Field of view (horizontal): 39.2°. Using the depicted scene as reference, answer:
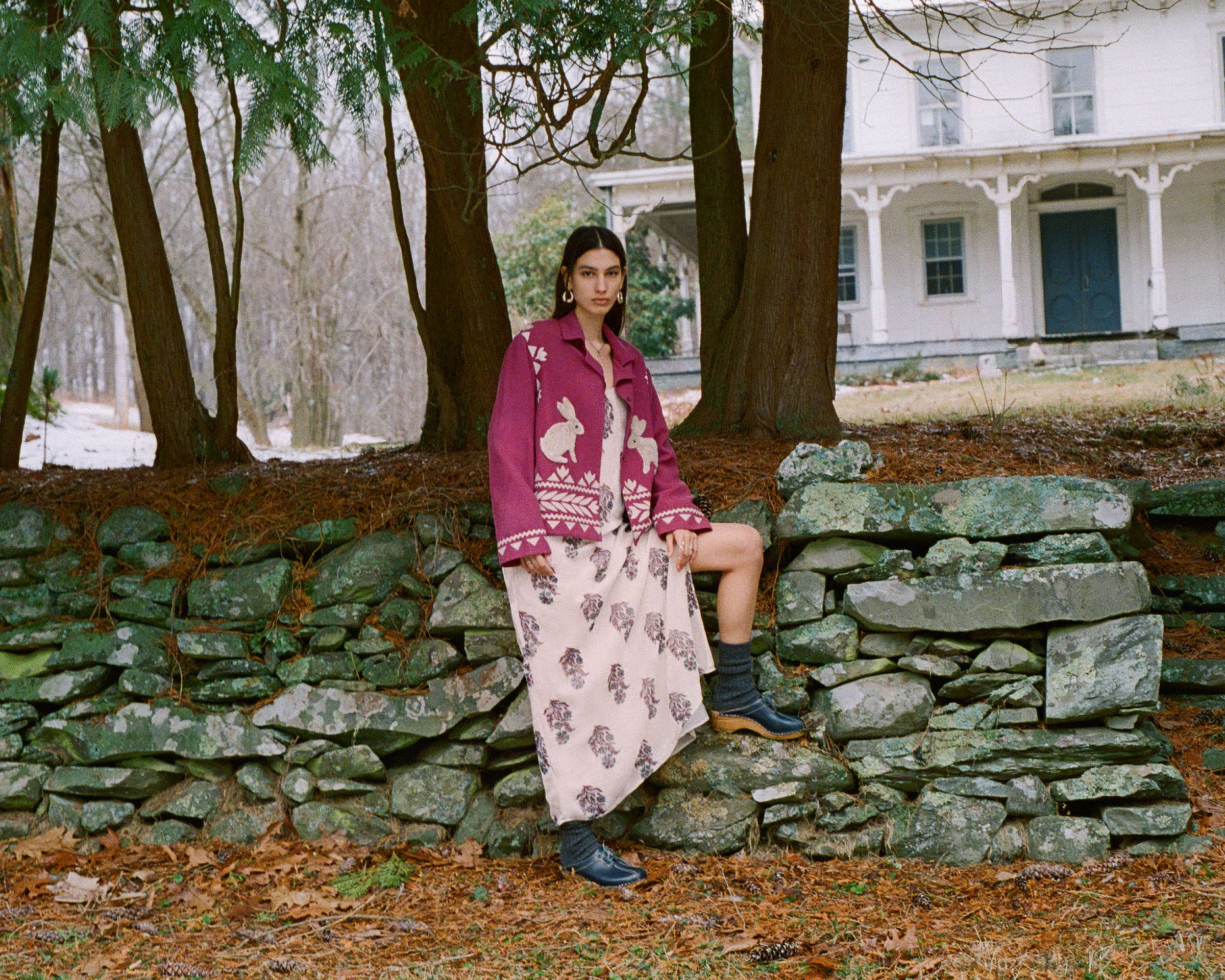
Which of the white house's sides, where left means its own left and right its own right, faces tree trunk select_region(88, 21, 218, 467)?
front

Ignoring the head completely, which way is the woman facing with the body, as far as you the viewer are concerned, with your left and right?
facing the viewer and to the right of the viewer

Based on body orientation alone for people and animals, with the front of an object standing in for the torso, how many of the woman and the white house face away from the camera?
0

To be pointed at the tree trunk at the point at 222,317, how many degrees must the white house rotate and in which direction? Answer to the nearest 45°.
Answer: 0° — it already faces it

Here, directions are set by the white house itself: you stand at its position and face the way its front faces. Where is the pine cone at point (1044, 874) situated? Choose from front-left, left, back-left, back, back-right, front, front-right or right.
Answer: front

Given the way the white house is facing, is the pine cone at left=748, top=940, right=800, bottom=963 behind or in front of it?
in front

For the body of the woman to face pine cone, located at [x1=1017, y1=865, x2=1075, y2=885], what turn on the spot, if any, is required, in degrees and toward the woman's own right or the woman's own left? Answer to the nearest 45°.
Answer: approximately 45° to the woman's own left

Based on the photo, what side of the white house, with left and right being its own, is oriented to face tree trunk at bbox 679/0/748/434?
front

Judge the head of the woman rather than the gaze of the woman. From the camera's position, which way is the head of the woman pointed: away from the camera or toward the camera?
toward the camera

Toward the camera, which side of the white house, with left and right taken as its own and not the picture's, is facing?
front

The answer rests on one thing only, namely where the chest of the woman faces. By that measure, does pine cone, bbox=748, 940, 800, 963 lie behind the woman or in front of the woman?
in front

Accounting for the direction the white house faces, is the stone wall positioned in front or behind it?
in front
